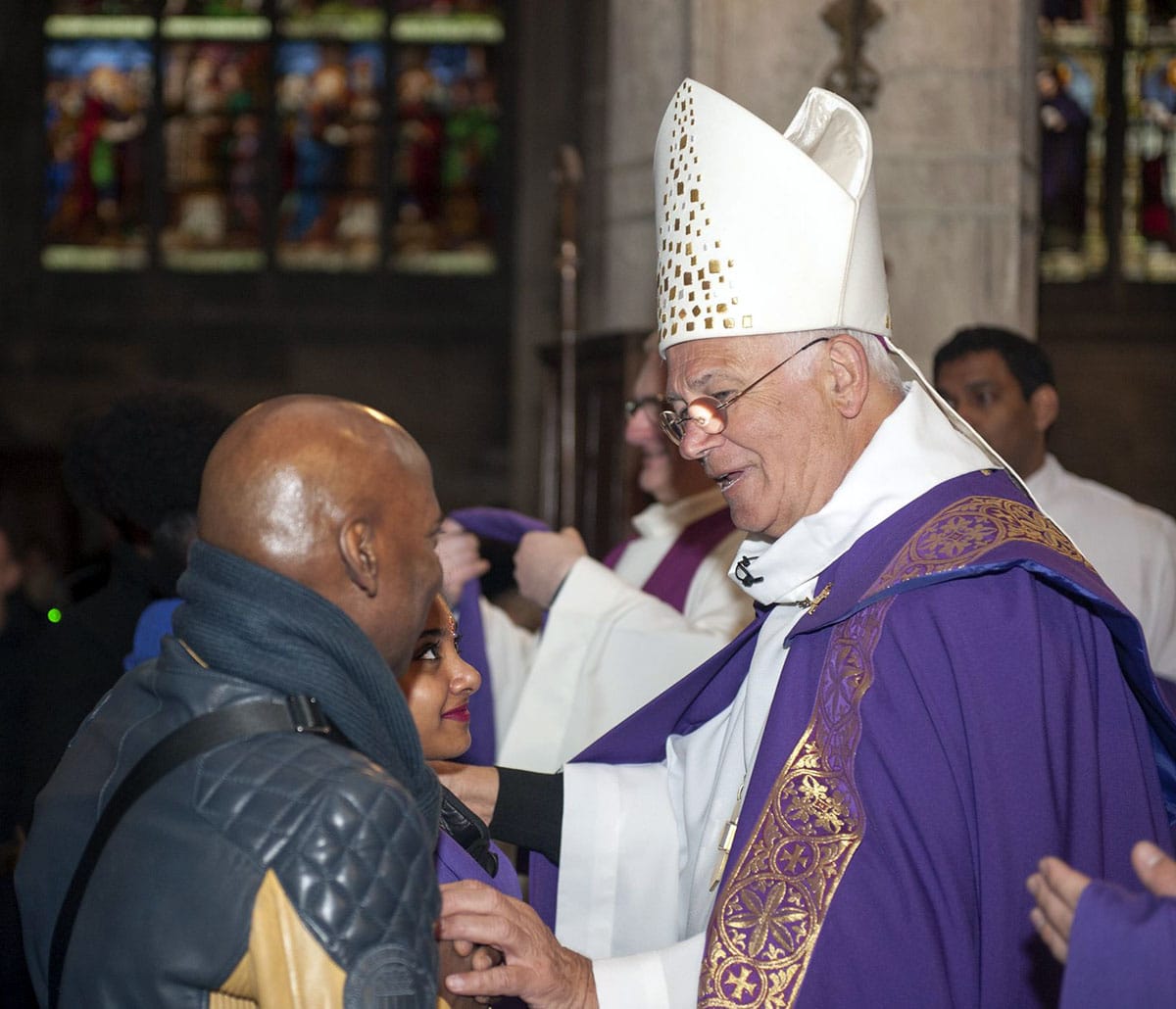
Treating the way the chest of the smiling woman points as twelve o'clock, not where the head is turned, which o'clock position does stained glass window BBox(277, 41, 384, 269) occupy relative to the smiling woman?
The stained glass window is roughly at 9 o'clock from the smiling woman.

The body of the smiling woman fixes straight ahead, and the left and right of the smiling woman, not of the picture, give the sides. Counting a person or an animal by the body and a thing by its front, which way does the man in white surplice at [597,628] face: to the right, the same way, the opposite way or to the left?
the opposite way

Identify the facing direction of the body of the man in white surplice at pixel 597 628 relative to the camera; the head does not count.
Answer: to the viewer's left

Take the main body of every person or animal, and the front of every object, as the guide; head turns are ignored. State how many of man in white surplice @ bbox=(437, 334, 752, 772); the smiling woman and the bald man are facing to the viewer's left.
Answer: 1

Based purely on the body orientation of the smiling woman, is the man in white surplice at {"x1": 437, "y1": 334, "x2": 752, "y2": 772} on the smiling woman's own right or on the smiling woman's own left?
on the smiling woman's own left

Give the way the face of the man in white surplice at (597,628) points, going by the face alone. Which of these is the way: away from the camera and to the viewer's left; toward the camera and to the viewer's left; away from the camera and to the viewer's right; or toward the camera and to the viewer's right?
toward the camera and to the viewer's left

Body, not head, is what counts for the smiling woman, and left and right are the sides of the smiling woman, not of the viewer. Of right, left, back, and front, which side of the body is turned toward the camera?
right

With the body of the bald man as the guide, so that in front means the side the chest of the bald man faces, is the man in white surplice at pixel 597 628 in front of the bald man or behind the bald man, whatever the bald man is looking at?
in front

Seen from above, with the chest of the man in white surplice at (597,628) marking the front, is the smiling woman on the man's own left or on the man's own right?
on the man's own left

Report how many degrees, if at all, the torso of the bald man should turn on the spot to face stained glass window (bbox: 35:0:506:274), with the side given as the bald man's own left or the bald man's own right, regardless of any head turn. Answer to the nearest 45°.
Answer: approximately 45° to the bald man's own left

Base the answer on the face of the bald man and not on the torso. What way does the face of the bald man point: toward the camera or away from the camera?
away from the camera

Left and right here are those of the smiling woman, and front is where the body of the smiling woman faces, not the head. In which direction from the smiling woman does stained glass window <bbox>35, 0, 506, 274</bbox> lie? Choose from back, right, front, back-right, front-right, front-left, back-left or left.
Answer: left

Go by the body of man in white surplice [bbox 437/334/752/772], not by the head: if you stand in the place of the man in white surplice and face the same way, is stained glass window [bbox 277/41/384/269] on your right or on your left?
on your right

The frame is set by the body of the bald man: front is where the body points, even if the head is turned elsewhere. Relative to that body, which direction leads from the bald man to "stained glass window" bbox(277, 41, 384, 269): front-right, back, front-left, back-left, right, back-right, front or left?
front-left

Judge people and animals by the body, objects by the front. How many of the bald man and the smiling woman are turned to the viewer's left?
0

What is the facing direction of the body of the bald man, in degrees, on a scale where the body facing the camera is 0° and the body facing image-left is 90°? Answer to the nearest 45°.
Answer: approximately 225°
